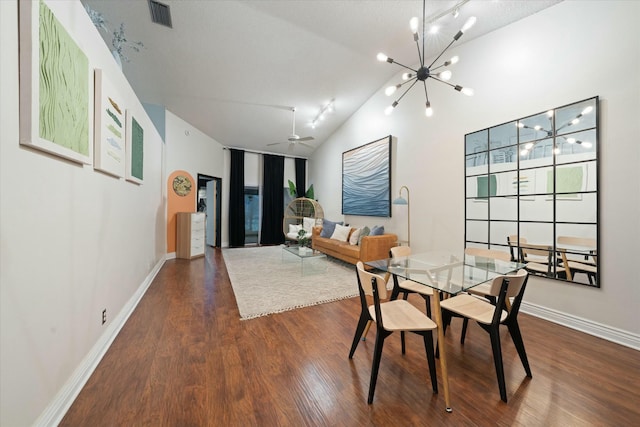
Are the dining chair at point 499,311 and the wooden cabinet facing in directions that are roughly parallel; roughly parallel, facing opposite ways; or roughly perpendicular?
roughly perpendicular

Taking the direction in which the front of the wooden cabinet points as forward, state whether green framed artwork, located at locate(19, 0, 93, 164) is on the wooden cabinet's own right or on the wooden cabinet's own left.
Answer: on the wooden cabinet's own right

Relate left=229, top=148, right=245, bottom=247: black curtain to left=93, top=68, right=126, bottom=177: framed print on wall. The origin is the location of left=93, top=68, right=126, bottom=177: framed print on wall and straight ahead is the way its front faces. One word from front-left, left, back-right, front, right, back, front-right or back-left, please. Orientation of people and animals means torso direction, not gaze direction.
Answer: front-left

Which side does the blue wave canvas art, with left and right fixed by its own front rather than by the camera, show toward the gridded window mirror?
left

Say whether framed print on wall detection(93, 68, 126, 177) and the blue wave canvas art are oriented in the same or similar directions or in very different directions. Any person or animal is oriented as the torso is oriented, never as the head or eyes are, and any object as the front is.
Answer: very different directions

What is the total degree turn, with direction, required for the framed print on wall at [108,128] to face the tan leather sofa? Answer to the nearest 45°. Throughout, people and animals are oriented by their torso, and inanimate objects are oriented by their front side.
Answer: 0° — it already faces it

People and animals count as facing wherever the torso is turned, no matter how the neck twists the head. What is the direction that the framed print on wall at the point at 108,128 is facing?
to the viewer's right
